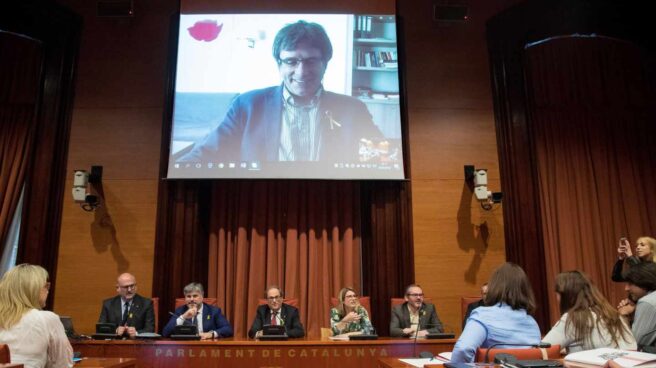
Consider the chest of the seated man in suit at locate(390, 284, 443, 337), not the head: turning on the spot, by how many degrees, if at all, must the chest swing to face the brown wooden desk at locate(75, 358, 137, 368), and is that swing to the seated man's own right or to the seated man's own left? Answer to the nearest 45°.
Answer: approximately 45° to the seated man's own right

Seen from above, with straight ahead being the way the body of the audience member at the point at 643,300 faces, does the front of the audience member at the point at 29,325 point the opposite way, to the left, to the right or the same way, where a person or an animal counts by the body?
to the right

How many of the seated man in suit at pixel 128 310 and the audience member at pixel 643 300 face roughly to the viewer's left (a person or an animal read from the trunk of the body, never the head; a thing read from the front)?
1

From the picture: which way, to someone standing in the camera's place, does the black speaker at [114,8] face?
facing the viewer

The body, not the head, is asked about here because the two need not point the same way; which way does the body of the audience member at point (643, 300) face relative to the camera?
to the viewer's left

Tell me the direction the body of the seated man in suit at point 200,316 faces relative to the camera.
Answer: toward the camera

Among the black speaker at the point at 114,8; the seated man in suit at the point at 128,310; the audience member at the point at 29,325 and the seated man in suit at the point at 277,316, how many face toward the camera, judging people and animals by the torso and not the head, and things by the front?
3

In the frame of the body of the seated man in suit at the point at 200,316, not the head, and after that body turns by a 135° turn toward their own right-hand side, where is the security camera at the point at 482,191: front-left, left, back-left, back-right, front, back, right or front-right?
back-right

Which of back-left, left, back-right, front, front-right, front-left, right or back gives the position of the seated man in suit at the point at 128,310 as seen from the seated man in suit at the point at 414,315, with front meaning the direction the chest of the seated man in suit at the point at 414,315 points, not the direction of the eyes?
right

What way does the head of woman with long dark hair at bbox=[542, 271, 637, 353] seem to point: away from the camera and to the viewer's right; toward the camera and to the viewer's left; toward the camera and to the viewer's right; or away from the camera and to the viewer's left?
away from the camera and to the viewer's left

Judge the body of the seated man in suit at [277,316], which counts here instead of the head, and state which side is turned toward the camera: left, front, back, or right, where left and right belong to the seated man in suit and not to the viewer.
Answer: front

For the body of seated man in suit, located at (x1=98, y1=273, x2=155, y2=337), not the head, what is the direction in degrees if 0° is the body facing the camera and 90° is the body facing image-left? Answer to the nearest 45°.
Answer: approximately 0°
